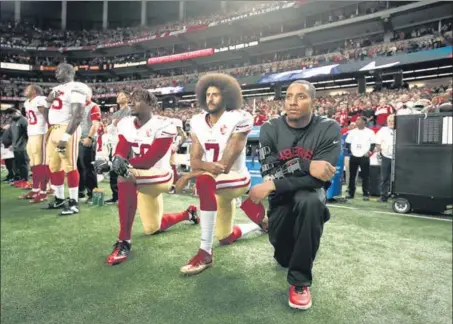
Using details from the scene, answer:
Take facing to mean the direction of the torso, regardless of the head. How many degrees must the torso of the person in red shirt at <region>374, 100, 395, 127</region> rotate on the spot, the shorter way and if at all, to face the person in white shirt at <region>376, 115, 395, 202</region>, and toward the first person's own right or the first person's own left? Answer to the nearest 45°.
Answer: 0° — they already face them

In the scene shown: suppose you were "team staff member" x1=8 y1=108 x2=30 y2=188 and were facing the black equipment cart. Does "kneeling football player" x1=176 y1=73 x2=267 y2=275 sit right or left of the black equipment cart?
right

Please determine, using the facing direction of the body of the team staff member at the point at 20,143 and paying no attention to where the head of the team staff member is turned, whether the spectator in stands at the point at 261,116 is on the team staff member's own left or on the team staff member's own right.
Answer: on the team staff member's own left

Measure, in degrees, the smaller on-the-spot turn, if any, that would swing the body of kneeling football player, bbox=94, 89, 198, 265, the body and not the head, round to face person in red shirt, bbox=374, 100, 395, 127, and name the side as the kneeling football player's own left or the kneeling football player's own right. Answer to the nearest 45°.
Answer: approximately 180°
